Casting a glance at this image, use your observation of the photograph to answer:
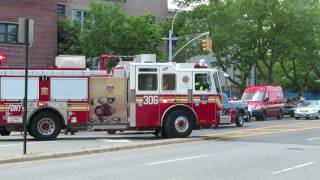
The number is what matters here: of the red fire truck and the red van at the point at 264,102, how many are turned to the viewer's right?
1

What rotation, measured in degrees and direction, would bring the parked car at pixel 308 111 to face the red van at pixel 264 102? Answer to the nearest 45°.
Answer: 0° — it already faces it

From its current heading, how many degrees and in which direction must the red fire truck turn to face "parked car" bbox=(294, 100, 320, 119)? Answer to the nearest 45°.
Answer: approximately 45° to its left

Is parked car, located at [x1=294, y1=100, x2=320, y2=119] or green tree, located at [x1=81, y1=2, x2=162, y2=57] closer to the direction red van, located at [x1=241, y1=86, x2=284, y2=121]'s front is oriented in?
the green tree

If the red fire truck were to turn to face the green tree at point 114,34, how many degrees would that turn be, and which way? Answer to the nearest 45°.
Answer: approximately 90° to its left

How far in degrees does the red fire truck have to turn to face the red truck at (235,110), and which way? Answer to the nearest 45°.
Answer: approximately 45° to its left

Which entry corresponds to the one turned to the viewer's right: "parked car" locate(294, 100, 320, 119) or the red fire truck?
the red fire truck

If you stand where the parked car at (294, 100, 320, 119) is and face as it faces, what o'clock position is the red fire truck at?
The red fire truck is roughly at 11 o'clock from the parked car.

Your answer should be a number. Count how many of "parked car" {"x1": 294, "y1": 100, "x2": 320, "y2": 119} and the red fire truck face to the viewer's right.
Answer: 1

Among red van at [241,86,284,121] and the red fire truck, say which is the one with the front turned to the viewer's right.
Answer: the red fire truck
